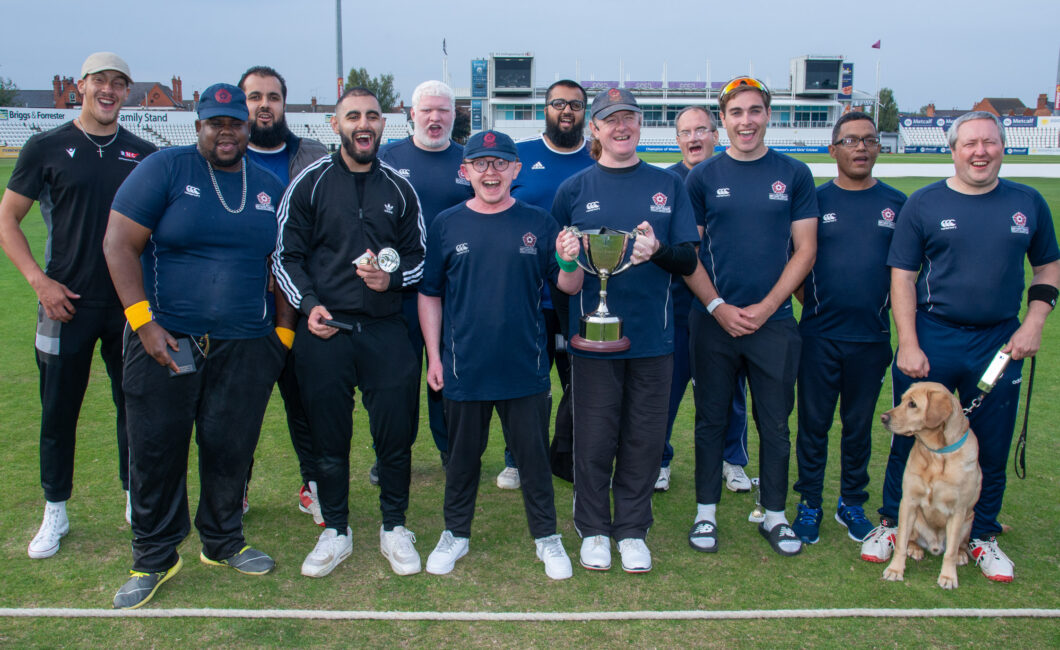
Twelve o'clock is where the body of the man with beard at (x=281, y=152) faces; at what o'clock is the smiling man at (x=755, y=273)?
The smiling man is roughly at 10 o'clock from the man with beard.

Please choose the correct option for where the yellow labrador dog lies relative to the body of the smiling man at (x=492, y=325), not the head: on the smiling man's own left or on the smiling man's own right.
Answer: on the smiling man's own left

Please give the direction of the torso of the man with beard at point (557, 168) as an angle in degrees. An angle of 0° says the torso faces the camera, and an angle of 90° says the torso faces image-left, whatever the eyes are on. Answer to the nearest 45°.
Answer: approximately 0°

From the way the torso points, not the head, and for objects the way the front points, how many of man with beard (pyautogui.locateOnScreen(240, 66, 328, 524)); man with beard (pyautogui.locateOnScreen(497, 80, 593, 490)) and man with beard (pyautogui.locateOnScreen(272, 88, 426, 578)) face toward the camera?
3

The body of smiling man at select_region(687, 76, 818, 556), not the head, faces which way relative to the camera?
toward the camera

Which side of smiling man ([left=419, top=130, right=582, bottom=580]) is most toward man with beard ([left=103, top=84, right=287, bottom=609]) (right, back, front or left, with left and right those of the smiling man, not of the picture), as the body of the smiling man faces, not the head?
right

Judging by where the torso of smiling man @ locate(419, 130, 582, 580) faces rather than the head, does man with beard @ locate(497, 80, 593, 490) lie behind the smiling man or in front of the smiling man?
behind

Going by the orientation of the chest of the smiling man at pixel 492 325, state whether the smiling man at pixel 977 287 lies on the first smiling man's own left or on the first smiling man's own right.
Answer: on the first smiling man's own left

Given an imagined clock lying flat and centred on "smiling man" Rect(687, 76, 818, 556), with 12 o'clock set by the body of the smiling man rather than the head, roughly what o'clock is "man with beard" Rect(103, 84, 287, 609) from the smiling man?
The man with beard is roughly at 2 o'clock from the smiling man.

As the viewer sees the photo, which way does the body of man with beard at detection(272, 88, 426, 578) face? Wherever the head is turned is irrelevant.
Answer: toward the camera

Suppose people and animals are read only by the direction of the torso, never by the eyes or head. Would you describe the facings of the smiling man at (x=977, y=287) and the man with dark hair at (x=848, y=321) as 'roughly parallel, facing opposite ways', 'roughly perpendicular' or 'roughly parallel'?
roughly parallel

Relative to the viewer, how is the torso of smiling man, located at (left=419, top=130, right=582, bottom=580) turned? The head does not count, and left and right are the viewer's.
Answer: facing the viewer
